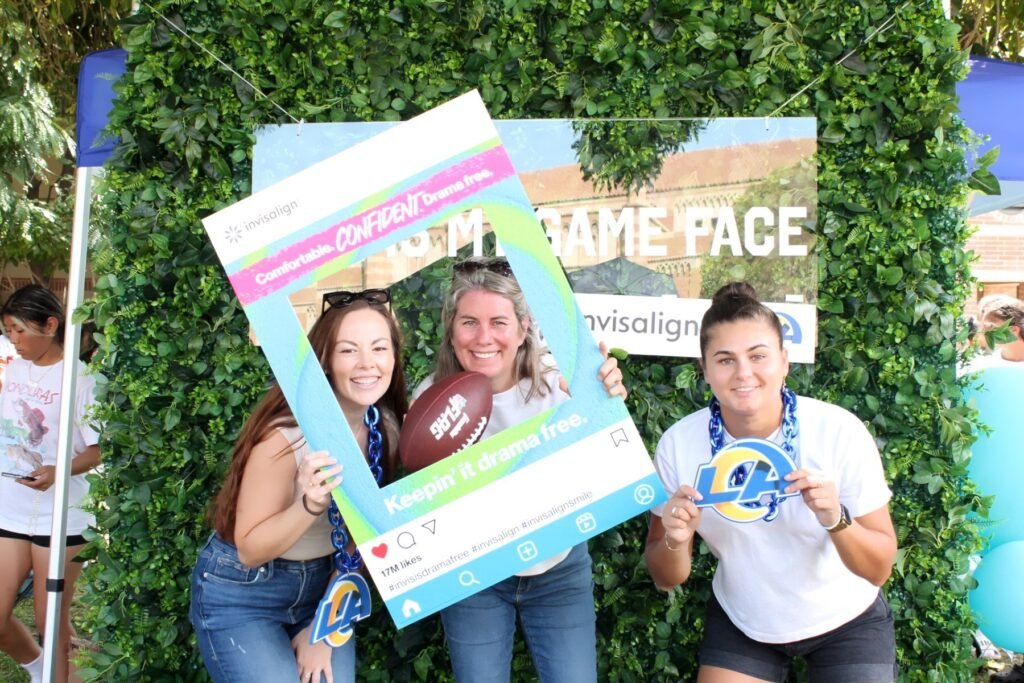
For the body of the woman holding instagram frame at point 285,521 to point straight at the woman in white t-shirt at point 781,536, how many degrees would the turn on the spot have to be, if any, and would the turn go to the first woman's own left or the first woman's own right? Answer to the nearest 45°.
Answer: approximately 45° to the first woman's own left

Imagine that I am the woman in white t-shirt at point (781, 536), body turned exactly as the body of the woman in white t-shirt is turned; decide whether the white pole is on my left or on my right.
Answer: on my right

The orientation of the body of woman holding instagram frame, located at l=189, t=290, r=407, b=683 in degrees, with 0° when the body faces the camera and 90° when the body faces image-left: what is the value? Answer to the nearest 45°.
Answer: approximately 315°

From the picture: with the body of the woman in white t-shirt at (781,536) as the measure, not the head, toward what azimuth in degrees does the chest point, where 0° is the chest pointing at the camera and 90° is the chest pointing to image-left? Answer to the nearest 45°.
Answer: approximately 0°

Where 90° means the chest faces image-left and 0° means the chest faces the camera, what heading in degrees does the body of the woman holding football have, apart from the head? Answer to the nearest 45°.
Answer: approximately 0°

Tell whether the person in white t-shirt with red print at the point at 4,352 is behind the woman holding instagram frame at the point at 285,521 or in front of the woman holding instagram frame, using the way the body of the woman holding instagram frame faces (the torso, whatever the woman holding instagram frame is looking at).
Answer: behind

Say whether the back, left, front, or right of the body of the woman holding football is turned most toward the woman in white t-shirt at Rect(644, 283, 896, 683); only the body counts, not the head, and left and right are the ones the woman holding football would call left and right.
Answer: left
